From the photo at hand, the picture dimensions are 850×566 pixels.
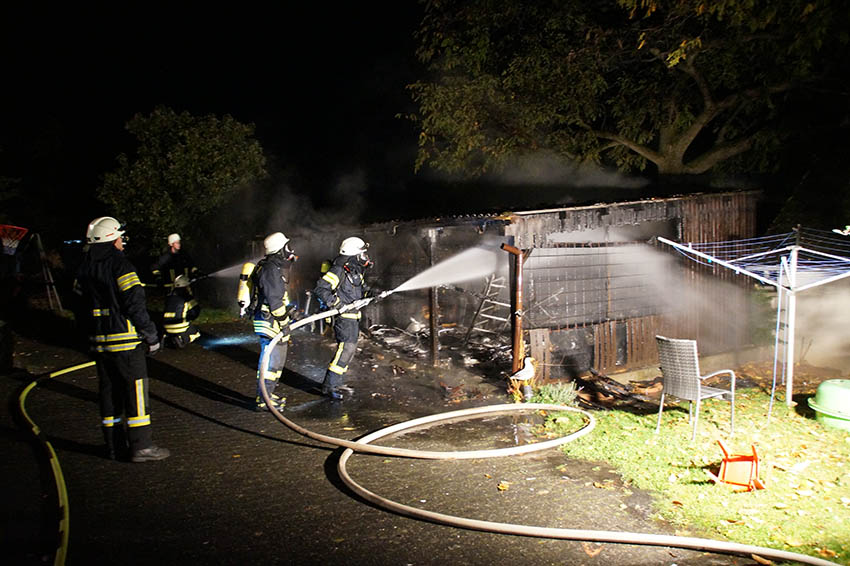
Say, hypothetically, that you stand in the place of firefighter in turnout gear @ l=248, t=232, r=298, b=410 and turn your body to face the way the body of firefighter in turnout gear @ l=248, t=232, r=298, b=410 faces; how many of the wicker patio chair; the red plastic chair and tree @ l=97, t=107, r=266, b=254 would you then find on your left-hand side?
1

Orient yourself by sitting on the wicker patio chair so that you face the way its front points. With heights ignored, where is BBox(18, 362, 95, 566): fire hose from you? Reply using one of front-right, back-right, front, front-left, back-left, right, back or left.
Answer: back

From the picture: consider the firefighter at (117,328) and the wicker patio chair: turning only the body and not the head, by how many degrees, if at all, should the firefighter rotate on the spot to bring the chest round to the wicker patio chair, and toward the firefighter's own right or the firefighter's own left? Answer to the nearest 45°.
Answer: approximately 45° to the firefighter's own right

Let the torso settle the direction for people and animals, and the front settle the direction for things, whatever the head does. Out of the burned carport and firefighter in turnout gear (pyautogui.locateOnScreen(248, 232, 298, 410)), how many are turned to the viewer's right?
1

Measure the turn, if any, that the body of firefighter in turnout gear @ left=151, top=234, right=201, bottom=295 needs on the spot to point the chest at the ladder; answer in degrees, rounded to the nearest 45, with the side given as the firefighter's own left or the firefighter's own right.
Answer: approximately 45° to the firefighter's own left

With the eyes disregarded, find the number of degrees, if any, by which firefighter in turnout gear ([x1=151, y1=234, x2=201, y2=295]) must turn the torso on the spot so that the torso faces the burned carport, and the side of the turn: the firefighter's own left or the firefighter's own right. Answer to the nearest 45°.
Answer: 0° — they already face it

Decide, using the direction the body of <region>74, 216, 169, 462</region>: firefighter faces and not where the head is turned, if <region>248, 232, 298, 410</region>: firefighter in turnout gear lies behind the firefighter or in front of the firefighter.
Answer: in front

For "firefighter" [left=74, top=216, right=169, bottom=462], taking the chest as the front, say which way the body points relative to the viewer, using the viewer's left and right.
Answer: facing away from the viewer and to the right of the viewer

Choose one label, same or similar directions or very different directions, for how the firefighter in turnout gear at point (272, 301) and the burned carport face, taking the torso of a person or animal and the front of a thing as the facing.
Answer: very different directions

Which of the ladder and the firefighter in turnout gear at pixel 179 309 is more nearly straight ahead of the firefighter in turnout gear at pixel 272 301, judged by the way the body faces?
the ladder

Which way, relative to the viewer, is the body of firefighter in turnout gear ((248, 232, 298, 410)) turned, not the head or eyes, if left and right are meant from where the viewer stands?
facing to the right of the viewer
